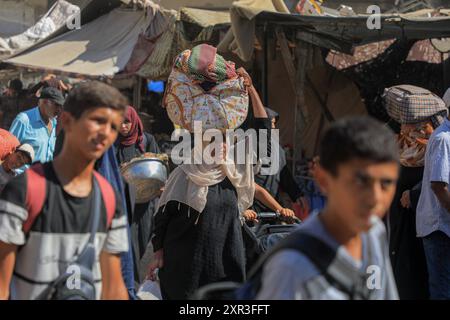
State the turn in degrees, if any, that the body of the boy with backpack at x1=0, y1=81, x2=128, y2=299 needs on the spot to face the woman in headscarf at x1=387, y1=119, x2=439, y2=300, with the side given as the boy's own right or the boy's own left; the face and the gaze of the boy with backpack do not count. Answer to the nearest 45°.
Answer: approximately 90° to the boy's own left

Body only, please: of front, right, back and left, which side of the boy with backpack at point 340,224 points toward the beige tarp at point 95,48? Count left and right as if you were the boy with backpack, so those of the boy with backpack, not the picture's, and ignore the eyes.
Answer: back

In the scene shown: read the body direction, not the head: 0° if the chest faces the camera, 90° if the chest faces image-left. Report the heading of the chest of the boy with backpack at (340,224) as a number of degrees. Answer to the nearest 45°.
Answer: approximately 315°

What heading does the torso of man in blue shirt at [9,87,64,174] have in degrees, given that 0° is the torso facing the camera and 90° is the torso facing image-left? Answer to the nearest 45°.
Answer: approximately 315°

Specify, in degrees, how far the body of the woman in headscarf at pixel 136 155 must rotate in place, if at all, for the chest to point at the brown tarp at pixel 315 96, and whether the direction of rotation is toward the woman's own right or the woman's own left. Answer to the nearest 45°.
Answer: approximately 180°

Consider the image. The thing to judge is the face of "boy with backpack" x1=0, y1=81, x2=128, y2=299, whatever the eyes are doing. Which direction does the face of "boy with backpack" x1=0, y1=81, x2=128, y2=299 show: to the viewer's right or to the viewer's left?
to the viewer's right

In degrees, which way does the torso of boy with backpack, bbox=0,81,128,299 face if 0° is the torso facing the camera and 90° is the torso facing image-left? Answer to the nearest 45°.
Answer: approximately 315°

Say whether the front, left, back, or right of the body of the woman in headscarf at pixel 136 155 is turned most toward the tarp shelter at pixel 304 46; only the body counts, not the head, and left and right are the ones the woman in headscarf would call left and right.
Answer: back

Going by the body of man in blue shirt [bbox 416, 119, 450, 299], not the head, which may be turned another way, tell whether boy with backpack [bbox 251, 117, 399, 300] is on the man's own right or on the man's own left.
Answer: on the man's own right

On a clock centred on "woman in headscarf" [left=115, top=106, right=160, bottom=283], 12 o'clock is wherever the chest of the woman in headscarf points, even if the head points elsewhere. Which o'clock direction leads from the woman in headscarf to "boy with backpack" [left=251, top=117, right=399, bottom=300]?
The boy with backpack is roughly at 10 o'clock from the woman in headscarf.
